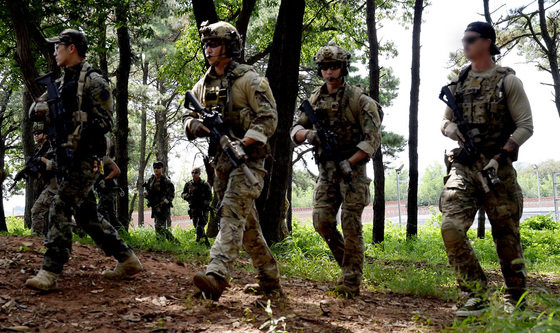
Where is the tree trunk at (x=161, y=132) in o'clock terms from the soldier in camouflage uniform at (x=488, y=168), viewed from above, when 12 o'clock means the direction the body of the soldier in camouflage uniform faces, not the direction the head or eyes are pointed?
The tree trunk is roughly at 3 o'clock from the soldier in camouflage uniform.

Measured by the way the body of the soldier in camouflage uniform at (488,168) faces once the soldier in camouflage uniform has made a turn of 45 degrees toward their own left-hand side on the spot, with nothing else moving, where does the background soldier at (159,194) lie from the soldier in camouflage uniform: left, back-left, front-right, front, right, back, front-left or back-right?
back-right

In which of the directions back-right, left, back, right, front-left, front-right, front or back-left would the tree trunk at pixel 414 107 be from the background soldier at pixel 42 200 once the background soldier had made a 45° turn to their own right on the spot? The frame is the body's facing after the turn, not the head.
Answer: back

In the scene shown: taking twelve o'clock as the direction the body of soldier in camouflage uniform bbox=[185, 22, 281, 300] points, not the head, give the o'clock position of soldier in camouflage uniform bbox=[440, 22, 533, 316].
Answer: soldier in camouflage uniform bbox=[440, 22, 533, 316] is roughly at 8 o'clock from soldier in camouflage uniform bbox=[185, 22, 281, 300].

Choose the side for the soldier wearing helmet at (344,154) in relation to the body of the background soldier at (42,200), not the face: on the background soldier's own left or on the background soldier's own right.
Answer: on the background soldier's own left

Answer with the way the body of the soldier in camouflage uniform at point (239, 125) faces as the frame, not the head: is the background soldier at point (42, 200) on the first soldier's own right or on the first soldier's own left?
on the first soldier's own right

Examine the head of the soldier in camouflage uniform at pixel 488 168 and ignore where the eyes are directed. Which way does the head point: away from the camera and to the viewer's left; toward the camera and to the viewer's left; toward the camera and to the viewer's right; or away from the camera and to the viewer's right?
toward the camera and to the viewer's left

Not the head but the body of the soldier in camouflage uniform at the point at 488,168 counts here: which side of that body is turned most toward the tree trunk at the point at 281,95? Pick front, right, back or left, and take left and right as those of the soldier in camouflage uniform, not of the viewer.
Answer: right

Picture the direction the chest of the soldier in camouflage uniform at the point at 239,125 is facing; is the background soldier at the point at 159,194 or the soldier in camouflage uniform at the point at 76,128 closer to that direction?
the soldier in camouflage uniform

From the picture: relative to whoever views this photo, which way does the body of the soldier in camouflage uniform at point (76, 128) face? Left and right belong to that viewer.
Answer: facing to the left of the viewer

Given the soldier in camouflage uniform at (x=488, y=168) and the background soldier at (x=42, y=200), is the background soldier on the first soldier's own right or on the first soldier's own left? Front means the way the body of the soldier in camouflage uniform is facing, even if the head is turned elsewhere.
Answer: on the first soldier's own right
